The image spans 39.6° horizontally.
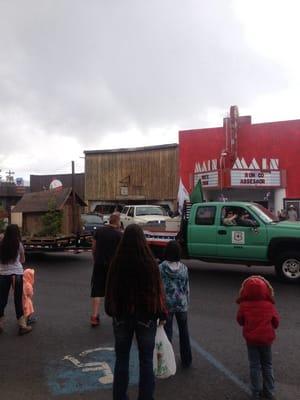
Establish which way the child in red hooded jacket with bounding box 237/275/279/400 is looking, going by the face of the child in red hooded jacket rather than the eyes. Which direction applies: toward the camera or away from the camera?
away from the camera

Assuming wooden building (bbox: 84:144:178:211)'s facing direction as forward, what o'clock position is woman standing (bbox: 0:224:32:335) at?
The woman standing is roughly at 12 o'clock from the wooden building.

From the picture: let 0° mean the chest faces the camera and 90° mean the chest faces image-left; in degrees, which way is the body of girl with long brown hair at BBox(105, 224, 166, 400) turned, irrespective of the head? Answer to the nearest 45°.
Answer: approximately 180°

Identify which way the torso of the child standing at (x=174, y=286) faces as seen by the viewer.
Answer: away from the camera

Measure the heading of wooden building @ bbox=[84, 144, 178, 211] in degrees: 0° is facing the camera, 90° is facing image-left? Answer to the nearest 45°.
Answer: approximately 0°

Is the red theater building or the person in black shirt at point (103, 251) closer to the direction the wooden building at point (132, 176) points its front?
the person in black shirt

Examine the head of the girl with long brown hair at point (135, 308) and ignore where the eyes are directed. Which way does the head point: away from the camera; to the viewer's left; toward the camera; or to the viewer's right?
away from the camera

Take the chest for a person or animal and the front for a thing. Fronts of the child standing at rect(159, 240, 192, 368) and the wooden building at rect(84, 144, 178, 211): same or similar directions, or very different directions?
very different directions

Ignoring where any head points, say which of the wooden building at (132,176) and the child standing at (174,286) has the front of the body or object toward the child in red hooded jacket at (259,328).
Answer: the wooden building

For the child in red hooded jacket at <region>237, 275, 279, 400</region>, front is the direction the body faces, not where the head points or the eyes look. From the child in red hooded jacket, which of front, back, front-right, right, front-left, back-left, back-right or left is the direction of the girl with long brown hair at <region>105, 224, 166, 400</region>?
back-left

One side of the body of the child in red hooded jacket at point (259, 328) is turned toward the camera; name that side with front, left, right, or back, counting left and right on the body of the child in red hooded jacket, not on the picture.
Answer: back
